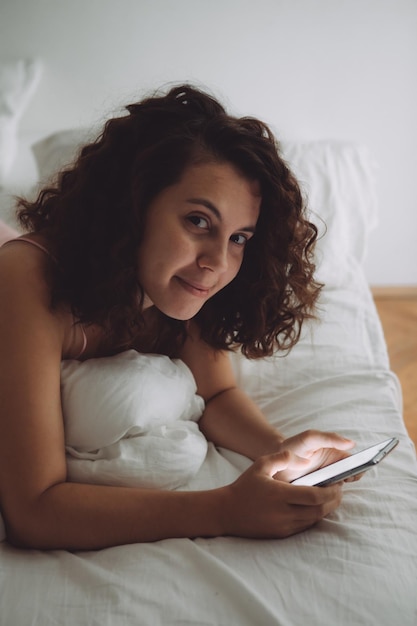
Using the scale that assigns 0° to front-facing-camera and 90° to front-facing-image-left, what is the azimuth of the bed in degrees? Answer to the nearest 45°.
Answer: approximately 0°
